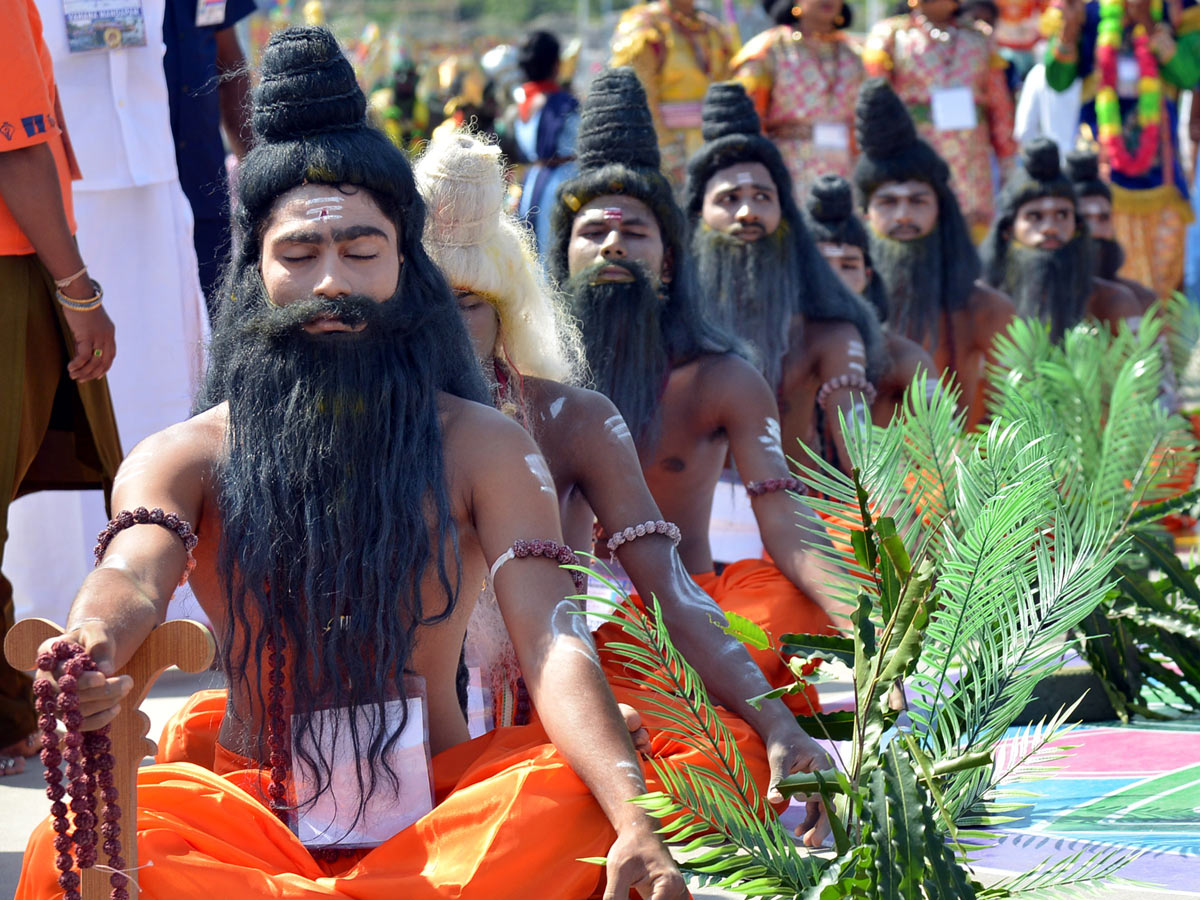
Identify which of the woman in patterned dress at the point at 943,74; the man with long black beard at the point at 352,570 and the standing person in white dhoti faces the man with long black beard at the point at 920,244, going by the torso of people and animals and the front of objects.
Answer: the woman in patterned dress

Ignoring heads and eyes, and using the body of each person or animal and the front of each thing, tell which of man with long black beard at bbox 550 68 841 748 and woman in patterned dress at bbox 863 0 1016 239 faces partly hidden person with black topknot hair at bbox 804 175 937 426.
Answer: the woman in patterned dress

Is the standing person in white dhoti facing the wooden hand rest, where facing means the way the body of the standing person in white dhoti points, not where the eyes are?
yes

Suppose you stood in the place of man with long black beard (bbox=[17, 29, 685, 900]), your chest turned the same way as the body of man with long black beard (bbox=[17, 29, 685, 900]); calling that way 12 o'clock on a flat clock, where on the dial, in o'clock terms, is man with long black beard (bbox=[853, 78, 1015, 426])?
man with long black beard (bbox=[853, 78, 1015, 426]) is roughly at 7 o'clock from man with long black beard (bbox=[17, 29, 685, 900]).

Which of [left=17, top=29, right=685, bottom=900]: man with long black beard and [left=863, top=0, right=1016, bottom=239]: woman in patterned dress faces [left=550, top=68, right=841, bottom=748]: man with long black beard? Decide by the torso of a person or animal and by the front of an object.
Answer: the woman in patterned dress

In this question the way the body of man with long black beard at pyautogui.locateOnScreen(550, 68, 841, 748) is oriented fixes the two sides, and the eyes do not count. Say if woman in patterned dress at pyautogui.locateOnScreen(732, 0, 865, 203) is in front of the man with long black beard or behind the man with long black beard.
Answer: behind

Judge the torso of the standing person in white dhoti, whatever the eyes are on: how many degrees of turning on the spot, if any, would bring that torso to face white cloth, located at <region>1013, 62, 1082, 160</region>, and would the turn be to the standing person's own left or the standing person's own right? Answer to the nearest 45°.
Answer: approximately 135° to the standing person's own left

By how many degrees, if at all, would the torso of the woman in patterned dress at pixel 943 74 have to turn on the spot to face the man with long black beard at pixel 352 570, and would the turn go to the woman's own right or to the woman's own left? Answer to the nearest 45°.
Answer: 0° — they already face them

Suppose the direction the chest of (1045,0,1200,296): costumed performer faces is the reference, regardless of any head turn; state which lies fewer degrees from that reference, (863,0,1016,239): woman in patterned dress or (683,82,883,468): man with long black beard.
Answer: the man with long black beard
